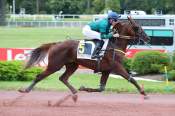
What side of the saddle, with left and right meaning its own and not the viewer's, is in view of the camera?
right

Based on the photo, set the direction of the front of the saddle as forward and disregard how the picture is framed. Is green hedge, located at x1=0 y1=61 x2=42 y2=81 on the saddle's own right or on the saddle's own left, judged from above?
on the saddle's own left

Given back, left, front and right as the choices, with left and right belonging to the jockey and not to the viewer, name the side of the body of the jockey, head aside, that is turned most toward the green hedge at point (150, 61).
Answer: left

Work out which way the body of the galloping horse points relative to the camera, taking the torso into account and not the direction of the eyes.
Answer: to the viewer's right

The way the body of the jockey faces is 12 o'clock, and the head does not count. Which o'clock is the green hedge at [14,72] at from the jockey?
The green hedge is roughly at 8 o'clock from the jockey.

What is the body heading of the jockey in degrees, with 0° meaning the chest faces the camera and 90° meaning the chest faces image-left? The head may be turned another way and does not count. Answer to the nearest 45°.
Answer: approximately 270°
